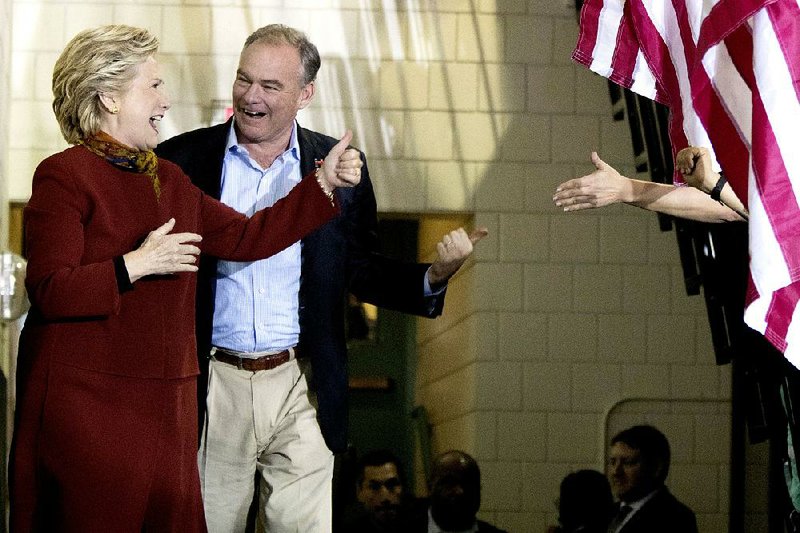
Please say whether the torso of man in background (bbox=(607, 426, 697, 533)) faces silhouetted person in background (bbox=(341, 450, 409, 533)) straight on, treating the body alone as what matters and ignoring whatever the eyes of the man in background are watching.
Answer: no

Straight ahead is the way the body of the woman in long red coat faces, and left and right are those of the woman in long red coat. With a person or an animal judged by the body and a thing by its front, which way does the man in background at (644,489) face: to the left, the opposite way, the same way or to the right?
to the right

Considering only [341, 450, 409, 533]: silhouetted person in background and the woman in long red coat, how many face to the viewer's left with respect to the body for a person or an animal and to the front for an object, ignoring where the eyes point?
0

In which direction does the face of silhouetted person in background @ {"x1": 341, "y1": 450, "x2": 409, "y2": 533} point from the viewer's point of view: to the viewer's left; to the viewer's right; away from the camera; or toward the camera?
toward the camera

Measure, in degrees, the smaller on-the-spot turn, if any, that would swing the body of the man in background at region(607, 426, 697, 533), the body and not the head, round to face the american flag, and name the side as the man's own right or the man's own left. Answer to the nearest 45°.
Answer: approximately 45° to the man's own left

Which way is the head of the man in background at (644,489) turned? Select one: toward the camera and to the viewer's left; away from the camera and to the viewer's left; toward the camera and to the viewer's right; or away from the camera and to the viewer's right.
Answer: toward the camera and to the viewer's left

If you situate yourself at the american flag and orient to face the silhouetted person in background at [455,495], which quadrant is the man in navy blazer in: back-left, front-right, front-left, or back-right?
front-left

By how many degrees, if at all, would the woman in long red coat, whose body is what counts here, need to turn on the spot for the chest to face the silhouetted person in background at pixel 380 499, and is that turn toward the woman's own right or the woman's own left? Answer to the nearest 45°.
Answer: approximately 135° to the woman's own left

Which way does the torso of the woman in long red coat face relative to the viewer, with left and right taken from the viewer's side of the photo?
facing the viewer and to the right of the viewer

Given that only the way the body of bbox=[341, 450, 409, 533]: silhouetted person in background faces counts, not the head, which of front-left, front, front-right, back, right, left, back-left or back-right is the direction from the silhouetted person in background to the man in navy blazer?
front-right

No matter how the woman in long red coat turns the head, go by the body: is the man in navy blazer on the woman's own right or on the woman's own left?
on the woman's own left

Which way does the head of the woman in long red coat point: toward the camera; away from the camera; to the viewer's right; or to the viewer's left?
to the viewer's right

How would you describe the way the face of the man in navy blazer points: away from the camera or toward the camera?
toward the camera
